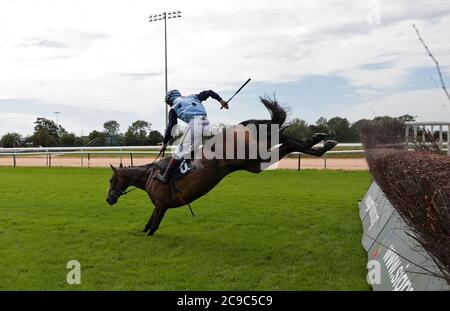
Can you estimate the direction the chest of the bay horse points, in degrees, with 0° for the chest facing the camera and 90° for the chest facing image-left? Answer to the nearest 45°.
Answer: approximately 90°
